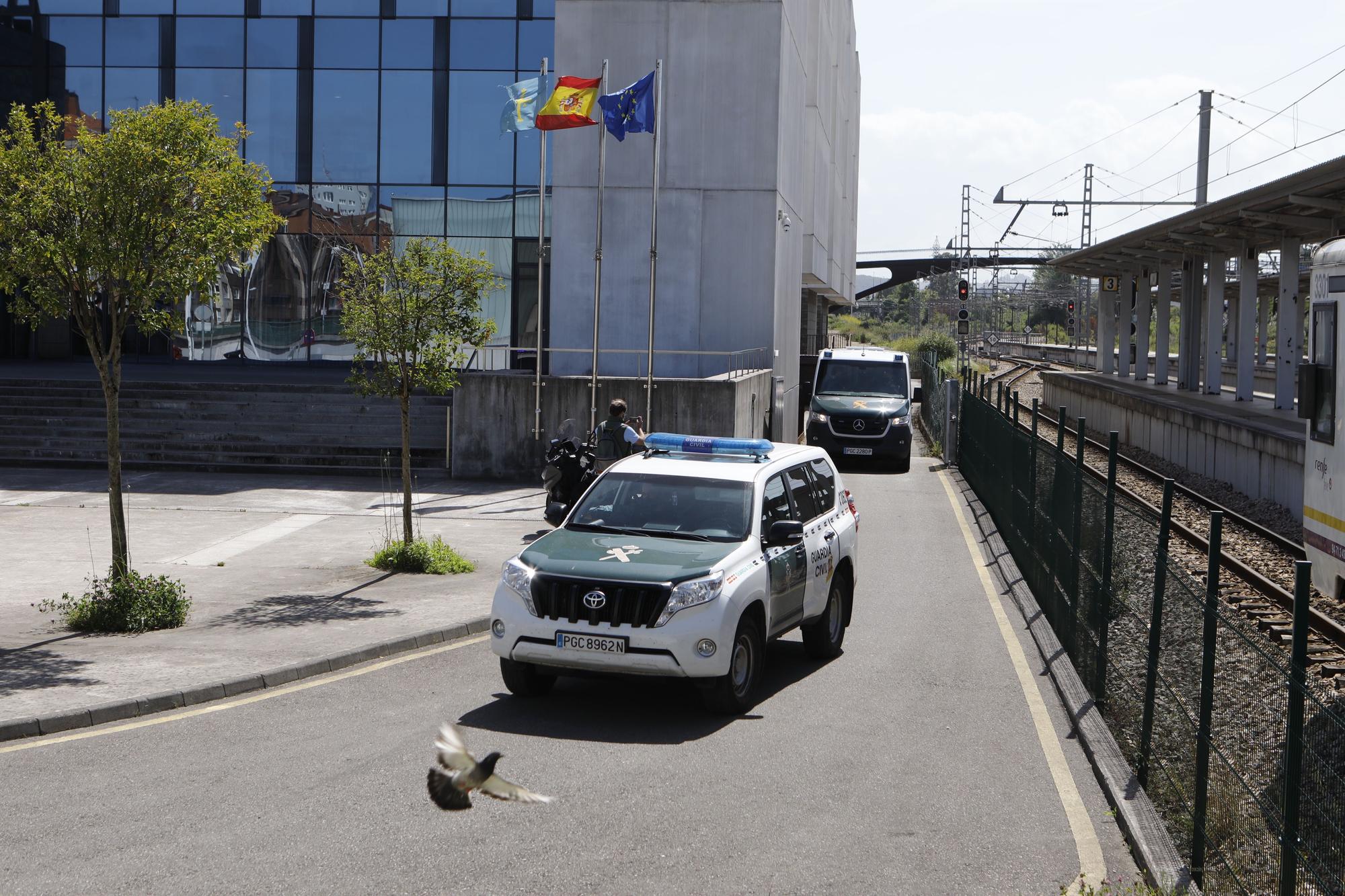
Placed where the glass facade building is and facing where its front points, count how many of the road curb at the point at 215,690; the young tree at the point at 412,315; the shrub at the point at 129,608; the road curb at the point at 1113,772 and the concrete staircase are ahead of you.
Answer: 5

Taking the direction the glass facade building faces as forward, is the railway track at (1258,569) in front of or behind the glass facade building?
in front

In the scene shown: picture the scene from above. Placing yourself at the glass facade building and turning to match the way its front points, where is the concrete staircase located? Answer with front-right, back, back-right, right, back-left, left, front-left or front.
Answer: front

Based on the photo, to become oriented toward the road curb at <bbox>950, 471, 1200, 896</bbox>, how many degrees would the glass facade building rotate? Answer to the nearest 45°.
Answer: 0° — it already faces it

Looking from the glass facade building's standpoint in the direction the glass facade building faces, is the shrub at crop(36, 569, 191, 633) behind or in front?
in front

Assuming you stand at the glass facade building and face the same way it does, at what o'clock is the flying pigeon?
The flying pigeon is roughly at 12 o'clock from the glass facade building.

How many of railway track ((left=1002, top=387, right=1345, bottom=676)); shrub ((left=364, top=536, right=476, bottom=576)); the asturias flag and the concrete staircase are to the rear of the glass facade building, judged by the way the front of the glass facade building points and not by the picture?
0

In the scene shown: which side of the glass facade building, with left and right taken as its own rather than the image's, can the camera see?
front

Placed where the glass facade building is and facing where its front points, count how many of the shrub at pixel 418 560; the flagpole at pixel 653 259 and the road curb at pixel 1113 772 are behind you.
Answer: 0

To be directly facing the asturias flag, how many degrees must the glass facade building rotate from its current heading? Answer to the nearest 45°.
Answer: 0° — it already faces it

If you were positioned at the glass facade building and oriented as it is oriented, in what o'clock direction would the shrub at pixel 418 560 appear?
The shrub is roughly at 12 o'clock from the glass facade building.

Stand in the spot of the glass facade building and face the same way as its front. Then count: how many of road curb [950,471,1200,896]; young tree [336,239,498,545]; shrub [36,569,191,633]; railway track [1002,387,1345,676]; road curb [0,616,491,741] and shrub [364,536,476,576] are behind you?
0

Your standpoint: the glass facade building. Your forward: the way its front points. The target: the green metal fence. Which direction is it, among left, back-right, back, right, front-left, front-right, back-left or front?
front

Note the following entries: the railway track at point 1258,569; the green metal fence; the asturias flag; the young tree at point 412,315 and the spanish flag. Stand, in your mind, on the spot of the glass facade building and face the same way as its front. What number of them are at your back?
0
